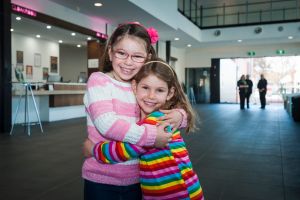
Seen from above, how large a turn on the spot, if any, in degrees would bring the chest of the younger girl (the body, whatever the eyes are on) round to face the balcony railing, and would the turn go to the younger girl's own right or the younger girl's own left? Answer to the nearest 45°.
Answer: approximately 135° to the younger girl's own right

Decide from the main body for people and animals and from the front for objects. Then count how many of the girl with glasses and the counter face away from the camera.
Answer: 0

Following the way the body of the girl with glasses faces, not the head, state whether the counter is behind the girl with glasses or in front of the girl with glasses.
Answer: behind

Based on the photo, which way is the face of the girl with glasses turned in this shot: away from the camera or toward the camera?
toward the camera

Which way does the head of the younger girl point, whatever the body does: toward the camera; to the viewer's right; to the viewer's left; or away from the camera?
toward the camera

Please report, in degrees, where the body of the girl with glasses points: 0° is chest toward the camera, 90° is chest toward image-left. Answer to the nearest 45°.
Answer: approximately 315°

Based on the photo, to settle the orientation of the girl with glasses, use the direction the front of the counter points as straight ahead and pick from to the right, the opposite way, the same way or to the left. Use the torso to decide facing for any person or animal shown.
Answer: the same way

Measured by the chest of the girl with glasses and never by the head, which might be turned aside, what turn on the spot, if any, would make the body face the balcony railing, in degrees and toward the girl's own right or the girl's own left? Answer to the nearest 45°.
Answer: approximately 135° to the girl's own left

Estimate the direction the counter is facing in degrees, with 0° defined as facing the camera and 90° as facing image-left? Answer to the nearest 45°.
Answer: approximately 315°

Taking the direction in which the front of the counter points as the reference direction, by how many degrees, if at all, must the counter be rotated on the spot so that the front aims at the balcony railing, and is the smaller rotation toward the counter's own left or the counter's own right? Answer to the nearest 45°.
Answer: approximately 90° to the counter's own left

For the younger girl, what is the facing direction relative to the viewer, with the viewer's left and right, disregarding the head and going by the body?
facing the viewer and to the left of the viewer
